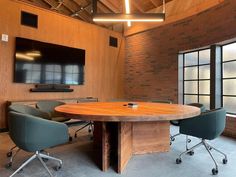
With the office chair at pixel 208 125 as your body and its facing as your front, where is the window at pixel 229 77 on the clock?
The window is roughly at 2 o'clock from the office chair.

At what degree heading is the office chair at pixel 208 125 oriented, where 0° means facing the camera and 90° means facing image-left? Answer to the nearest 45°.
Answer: approximately 135°

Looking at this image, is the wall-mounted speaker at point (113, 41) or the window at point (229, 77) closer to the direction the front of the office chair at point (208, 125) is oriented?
the wall-mounted speaker

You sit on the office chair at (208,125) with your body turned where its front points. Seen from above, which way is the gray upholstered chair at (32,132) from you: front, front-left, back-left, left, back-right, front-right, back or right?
left

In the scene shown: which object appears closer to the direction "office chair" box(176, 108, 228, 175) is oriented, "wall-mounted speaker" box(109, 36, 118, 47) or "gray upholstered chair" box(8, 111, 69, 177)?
the wall-mounted speaker

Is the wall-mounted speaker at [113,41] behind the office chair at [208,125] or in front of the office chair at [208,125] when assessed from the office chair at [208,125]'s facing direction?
in front

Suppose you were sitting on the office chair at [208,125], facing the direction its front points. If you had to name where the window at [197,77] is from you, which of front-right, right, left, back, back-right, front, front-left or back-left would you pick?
front-right
